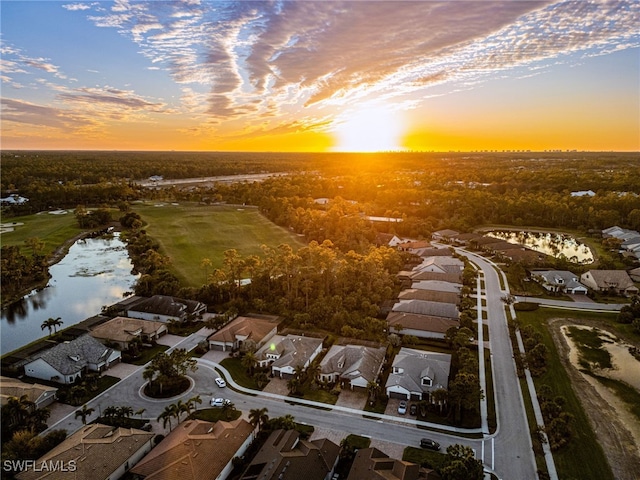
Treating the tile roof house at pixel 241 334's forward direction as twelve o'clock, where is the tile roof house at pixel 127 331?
the tile roof house at pixel 127 331 is roughly at 2 o'clock from the tile roof house at pixel 241 334.

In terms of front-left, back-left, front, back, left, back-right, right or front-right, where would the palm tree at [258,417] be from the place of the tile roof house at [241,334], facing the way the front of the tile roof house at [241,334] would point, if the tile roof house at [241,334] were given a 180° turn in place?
back-right

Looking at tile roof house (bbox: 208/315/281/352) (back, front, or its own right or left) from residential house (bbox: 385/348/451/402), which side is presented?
left

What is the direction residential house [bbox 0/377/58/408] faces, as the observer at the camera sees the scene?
facing the viewer and to the right of the viewer

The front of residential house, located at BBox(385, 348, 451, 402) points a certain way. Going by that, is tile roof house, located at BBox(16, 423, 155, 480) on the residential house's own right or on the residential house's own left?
on the residential house's own right

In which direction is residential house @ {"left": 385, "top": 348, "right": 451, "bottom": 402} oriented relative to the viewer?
toward the camera

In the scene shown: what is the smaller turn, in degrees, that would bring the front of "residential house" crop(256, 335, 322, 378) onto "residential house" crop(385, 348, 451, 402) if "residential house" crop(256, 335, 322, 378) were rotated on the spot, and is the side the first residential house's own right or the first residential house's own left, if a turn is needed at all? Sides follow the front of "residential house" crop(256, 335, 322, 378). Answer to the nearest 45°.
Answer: approximately 90° to the first residential house's own left

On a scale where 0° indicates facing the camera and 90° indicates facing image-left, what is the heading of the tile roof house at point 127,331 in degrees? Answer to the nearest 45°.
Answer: approximately 315°

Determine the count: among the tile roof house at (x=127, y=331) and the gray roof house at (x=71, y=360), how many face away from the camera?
0

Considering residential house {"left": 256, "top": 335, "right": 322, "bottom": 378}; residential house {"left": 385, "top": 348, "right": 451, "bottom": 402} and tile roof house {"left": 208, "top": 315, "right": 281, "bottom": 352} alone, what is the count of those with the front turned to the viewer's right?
0

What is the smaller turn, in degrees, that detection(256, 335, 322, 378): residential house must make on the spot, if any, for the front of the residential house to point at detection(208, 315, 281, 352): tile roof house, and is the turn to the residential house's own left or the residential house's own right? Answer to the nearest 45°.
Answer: approximately 90° to the residential house's own right

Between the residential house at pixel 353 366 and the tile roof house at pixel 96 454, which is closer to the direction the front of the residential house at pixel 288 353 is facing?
the tile roof house

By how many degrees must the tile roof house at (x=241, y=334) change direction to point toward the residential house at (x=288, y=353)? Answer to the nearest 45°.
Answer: approximately 90° to its left

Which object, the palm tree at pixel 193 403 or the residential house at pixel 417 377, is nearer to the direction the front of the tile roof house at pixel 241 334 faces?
the palm tree

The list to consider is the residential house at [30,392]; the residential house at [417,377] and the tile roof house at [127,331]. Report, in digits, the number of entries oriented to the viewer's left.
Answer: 0
